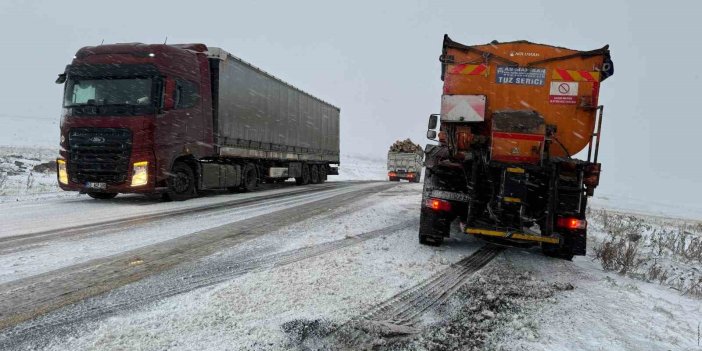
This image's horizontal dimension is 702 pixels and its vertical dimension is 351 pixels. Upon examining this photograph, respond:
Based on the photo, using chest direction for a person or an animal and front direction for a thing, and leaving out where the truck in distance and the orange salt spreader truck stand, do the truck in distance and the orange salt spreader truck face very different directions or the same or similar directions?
same or similar directions

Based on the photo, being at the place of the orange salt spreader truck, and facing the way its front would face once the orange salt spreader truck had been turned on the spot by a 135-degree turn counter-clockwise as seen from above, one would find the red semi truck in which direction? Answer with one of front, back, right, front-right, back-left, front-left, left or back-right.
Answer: front-right

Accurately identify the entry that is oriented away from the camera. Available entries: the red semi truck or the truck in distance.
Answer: the truck in distance

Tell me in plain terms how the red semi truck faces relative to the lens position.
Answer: facing the viewer and to the left of the viewer

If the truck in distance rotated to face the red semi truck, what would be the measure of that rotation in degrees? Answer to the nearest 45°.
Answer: approximately 180°

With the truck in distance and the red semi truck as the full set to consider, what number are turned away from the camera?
1

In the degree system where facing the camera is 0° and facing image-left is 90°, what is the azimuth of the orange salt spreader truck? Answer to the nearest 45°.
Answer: approximately 180°

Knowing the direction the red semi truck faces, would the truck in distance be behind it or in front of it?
behind

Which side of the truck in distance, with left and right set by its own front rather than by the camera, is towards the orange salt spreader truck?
back

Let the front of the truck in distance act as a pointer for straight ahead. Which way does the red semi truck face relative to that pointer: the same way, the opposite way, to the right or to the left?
the opposite way

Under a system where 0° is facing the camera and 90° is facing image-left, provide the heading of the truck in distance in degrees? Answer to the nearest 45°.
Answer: approximately 180°
